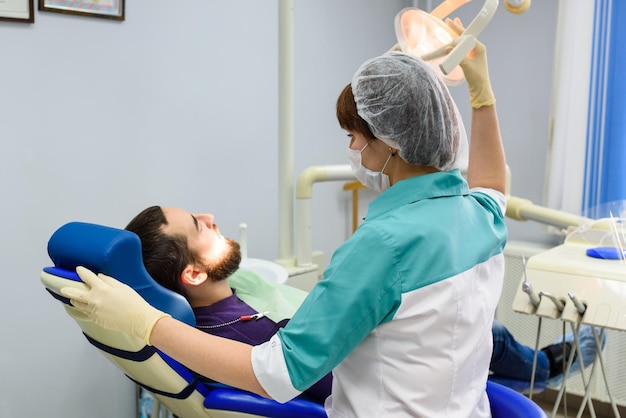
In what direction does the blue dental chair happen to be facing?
to the viewer's right

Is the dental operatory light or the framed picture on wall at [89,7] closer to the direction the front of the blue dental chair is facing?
the dental operatory light

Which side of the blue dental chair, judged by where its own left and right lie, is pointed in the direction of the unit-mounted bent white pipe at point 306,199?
left

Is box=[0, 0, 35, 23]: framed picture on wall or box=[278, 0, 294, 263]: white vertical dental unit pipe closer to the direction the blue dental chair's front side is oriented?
the white vertical dental unit pipe

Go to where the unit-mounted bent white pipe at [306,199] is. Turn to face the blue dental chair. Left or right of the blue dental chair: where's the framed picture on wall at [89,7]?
right

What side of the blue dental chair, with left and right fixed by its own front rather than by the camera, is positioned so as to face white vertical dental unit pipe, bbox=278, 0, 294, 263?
left

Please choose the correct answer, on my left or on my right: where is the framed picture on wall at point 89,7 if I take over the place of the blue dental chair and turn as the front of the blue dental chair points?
on my left

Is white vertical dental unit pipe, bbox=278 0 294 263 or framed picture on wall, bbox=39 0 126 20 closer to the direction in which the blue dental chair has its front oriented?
the white vertical dental unit pipe
